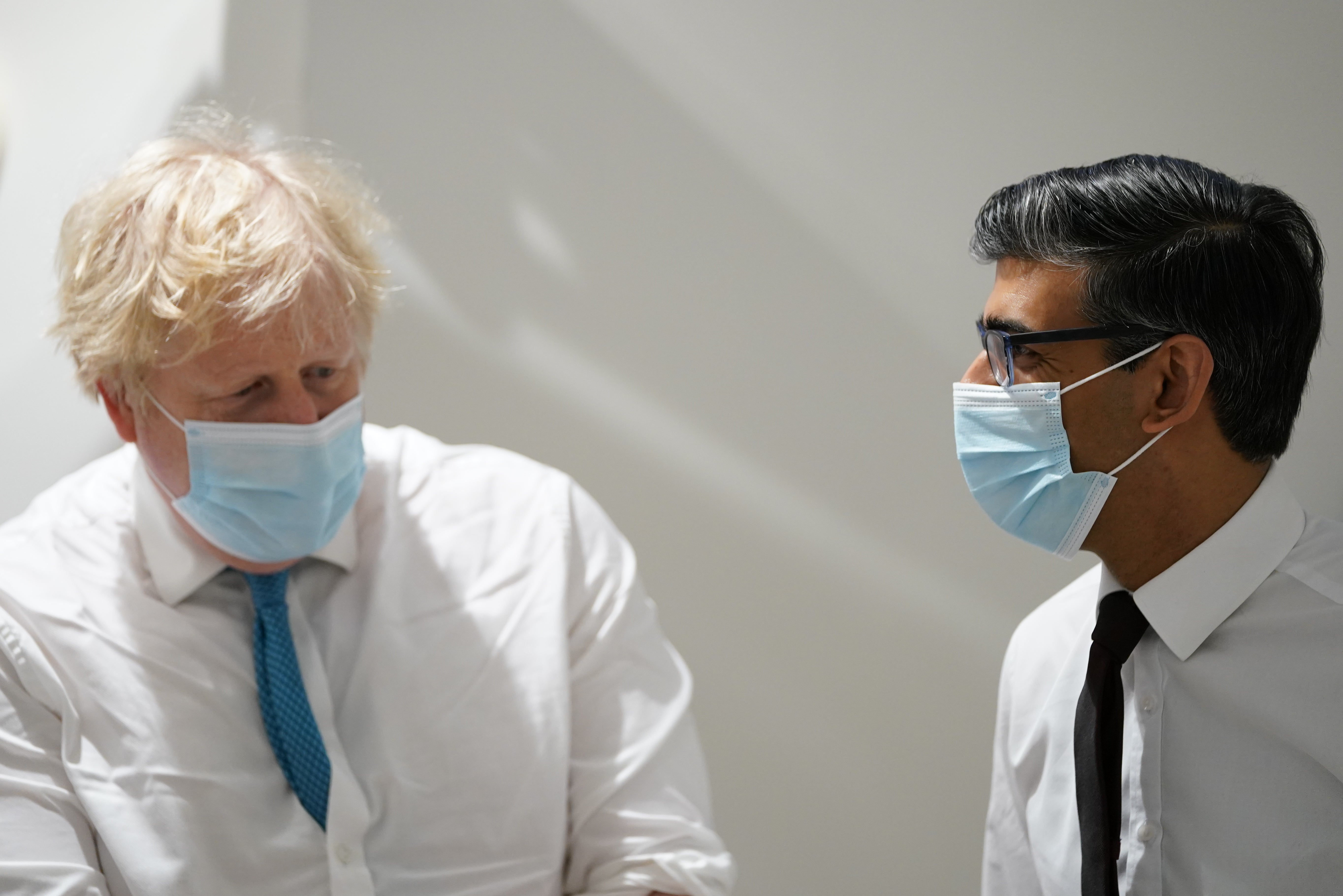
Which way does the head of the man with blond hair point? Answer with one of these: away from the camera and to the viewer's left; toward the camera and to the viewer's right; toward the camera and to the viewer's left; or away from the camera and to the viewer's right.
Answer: toward the camera and to the viewer's right

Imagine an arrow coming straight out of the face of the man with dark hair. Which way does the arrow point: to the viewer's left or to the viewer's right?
to the viewer's left

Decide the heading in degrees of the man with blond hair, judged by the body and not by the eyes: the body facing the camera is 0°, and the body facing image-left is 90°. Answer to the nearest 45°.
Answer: approximately 0°

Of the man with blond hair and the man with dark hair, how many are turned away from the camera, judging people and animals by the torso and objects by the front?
0

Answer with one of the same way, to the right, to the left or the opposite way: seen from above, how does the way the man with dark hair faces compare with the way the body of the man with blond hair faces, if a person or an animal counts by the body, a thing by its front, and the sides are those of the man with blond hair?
to the right

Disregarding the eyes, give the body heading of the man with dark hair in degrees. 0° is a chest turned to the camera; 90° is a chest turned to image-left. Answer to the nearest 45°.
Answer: approximately 45°

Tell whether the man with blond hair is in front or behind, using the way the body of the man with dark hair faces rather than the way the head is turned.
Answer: in front

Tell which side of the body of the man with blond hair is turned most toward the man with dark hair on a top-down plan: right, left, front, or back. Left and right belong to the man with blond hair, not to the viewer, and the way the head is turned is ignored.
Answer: left
